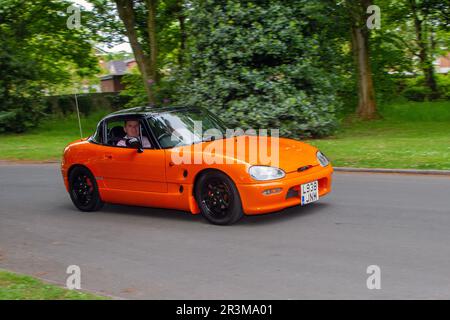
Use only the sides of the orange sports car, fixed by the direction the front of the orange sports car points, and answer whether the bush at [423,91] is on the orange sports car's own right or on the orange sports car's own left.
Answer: on the orange sports car's own left

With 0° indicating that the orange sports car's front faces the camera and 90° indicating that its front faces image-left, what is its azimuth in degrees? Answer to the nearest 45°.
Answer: approximately 315°

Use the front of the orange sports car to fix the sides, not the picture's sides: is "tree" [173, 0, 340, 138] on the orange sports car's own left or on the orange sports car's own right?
on the orange sports car's own left

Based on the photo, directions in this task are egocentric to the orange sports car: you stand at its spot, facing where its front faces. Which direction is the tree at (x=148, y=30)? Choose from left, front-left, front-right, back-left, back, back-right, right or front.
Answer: back-left

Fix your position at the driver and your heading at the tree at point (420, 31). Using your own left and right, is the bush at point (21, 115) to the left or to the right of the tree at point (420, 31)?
left

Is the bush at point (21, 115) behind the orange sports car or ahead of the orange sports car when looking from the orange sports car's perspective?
behind

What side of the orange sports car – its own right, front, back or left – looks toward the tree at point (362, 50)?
left

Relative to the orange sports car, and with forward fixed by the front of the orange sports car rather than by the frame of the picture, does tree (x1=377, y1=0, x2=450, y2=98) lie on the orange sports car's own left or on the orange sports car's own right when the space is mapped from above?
on the orange sports car's own left
